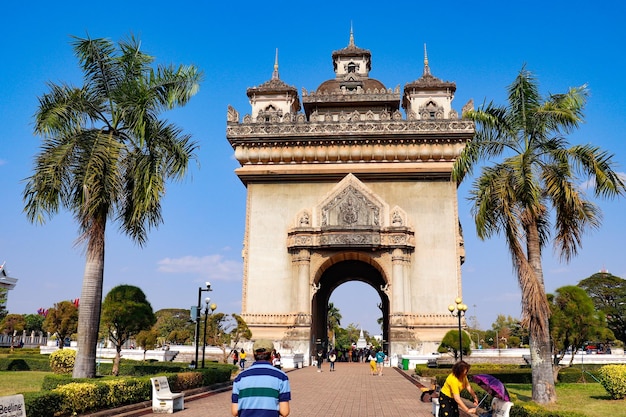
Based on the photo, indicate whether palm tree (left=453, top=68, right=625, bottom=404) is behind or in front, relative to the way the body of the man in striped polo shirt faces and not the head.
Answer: in front

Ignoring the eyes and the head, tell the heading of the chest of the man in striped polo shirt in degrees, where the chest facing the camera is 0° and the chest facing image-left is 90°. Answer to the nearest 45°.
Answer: approximately 180°

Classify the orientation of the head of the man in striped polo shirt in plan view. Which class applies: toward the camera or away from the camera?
away from the camera

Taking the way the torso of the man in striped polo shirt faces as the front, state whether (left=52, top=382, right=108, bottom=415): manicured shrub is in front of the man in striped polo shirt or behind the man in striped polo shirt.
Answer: in front

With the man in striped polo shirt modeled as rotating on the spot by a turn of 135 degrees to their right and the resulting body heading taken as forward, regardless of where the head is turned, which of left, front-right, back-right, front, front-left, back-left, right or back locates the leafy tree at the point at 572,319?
left

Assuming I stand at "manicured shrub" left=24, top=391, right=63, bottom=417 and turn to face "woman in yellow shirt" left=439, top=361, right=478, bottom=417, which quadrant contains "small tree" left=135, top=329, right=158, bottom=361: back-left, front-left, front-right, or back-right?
back-left

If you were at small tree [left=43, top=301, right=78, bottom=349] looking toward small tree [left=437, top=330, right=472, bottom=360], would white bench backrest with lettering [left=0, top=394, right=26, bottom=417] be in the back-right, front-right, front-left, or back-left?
front-right

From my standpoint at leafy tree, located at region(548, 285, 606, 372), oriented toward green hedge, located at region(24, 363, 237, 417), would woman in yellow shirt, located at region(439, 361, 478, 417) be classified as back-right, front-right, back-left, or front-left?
front-left

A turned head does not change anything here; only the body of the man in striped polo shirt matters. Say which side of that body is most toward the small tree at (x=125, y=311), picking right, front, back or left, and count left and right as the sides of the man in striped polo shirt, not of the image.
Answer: front

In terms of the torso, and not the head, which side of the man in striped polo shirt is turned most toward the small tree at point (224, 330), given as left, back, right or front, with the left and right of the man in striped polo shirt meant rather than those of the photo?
front

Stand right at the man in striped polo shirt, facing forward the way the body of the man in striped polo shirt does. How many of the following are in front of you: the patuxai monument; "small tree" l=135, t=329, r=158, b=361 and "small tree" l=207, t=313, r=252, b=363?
3

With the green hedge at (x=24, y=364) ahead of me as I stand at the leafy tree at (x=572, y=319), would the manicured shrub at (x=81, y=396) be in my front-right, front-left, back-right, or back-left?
front-left

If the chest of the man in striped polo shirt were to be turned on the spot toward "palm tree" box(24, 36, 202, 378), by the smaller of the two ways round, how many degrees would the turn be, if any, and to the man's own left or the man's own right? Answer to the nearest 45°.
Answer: approximately 45° to the man's own left
